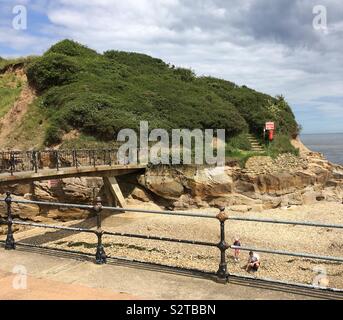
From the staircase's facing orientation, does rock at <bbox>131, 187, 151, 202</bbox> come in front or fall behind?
in front

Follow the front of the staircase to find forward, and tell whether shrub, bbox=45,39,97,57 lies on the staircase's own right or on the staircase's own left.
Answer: on the staircase's own right

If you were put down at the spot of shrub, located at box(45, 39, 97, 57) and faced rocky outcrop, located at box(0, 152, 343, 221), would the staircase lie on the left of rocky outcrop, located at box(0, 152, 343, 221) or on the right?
left

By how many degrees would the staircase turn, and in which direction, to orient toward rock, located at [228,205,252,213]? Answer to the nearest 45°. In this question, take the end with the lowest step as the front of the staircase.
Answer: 0° — it already faces it

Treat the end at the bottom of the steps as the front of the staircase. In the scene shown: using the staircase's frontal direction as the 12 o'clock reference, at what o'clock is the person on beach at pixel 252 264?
The person on beach is roughly at 12 o'clock from the staircase.

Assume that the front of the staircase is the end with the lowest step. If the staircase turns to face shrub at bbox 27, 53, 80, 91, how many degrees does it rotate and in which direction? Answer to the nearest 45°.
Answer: approximately 90° to its right

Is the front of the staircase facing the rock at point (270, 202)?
yes

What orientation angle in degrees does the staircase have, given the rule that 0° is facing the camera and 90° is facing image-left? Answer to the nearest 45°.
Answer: approximately 0°
